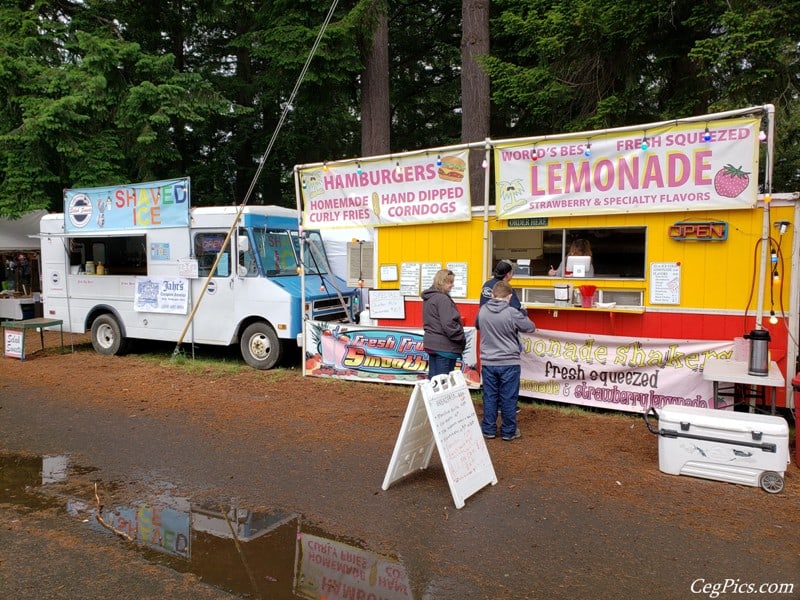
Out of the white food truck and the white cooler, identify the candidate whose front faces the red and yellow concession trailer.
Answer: the white food truck

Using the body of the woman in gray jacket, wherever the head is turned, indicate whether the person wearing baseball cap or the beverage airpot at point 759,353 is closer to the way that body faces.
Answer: the person wearing baseball cap

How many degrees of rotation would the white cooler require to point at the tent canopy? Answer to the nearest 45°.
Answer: approximately 90° to its right

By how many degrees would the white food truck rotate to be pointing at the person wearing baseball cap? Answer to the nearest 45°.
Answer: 0° — it already faces them

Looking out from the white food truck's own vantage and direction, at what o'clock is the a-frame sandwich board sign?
The a-frame sandwich board sign is roughly at 1 o'clock from the white food truck.

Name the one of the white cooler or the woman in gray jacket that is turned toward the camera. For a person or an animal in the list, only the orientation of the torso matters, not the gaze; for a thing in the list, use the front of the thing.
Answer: the white cooler

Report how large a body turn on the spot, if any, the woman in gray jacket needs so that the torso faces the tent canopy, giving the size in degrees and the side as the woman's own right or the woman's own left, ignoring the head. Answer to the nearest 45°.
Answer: approximately 90° to the woman's own left

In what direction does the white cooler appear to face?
toward the camera

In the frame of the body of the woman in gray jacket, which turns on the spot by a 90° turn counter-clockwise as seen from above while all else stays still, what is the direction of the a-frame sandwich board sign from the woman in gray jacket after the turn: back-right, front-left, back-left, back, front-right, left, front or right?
back-left

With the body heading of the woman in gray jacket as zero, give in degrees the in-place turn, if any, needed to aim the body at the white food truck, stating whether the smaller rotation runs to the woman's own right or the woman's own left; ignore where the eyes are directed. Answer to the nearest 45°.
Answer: approximately 90° to the woman's own left

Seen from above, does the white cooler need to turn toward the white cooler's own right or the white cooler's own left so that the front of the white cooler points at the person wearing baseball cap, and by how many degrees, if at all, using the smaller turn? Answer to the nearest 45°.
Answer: approximately 135° to the white cooler's own right

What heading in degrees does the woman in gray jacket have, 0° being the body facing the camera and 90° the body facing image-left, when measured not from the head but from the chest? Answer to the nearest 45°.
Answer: approximately 225°

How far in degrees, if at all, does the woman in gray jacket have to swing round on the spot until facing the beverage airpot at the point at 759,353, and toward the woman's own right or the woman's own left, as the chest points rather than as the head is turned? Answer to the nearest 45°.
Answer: approximately 45° to the woman's own right

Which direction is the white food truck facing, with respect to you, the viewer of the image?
facing the viewer and to the right of the viewer

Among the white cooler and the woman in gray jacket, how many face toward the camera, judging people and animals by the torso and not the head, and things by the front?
1

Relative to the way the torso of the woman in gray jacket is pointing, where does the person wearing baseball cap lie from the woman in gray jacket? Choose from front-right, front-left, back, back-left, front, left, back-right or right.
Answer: front
